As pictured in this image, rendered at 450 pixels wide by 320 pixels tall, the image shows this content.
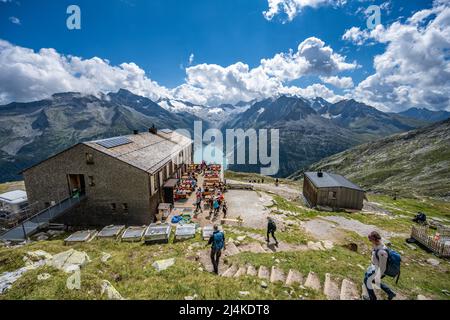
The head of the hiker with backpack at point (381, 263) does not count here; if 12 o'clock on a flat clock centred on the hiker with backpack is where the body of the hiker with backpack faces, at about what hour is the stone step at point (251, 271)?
The stone step is roughly at 12 o'clock from the hiker with backpack.

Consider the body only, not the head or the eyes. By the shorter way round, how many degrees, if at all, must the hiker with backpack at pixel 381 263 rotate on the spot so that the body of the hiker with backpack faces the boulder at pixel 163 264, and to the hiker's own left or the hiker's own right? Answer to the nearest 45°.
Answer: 0° — they already face it

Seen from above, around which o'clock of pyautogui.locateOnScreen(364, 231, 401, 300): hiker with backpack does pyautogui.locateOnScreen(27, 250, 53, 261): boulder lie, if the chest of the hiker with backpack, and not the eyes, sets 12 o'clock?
The boulder is roughly at 11 o'clock from the hiker with backpack.

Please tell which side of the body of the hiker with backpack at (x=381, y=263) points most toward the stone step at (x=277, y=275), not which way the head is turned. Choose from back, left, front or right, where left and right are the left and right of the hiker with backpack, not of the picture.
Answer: front

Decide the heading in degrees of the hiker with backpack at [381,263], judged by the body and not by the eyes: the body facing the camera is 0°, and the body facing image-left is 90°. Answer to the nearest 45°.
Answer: approximately 90°

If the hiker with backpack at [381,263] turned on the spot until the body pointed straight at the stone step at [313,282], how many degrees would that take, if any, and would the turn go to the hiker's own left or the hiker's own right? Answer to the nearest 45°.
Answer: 0° — they already face it

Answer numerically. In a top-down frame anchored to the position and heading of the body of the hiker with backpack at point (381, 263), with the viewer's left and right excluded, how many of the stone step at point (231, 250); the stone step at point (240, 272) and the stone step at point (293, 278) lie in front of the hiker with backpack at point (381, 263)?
3

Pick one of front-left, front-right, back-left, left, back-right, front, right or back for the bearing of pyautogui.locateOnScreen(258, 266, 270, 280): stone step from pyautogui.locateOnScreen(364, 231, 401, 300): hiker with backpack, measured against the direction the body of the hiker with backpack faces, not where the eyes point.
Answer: front

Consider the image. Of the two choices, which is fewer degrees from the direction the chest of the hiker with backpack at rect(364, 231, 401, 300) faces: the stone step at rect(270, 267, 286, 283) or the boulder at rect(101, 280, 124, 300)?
the stone step

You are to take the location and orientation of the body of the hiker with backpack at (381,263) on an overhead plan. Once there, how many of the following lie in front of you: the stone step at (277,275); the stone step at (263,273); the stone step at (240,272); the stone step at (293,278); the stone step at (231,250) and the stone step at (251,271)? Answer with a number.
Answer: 6

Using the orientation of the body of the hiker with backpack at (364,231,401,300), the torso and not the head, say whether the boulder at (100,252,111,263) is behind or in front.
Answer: in front

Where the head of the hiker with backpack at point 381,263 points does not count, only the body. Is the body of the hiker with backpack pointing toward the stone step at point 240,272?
yes

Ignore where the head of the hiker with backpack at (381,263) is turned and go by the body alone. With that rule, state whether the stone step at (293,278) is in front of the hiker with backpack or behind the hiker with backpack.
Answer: in front

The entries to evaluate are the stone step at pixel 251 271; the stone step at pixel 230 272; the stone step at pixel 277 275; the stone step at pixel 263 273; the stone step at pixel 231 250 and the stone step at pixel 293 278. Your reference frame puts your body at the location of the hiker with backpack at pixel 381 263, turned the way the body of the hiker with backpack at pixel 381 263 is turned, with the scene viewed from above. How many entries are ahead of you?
6
